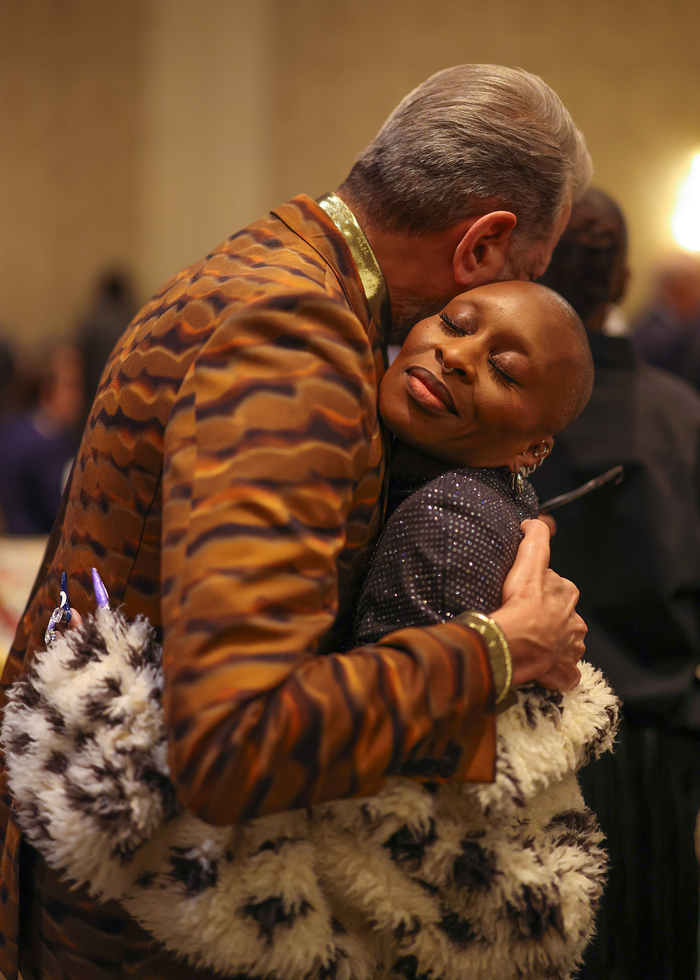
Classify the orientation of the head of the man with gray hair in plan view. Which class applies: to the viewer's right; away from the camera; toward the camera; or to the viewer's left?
to the viewer's right

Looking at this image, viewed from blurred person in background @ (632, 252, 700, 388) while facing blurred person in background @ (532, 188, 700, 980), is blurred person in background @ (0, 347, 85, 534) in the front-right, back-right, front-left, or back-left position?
front-right

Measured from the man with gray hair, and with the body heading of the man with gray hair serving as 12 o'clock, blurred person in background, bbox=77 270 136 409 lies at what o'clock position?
The blurred person in background is roughly at 10 o'clock from the man with gray hair.

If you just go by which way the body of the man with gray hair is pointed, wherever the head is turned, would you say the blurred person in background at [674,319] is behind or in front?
in front

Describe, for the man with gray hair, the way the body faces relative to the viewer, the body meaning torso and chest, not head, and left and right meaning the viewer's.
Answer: facing away from the viewer and to the right of the viewer

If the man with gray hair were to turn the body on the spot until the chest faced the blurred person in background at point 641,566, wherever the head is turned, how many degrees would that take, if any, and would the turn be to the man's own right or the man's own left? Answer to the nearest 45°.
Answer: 0° — they already face them

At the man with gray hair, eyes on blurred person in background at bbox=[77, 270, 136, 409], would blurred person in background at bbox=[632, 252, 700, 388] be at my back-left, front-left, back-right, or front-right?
front-right

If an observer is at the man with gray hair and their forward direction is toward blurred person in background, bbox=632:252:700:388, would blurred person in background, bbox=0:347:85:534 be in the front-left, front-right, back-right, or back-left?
front-left
